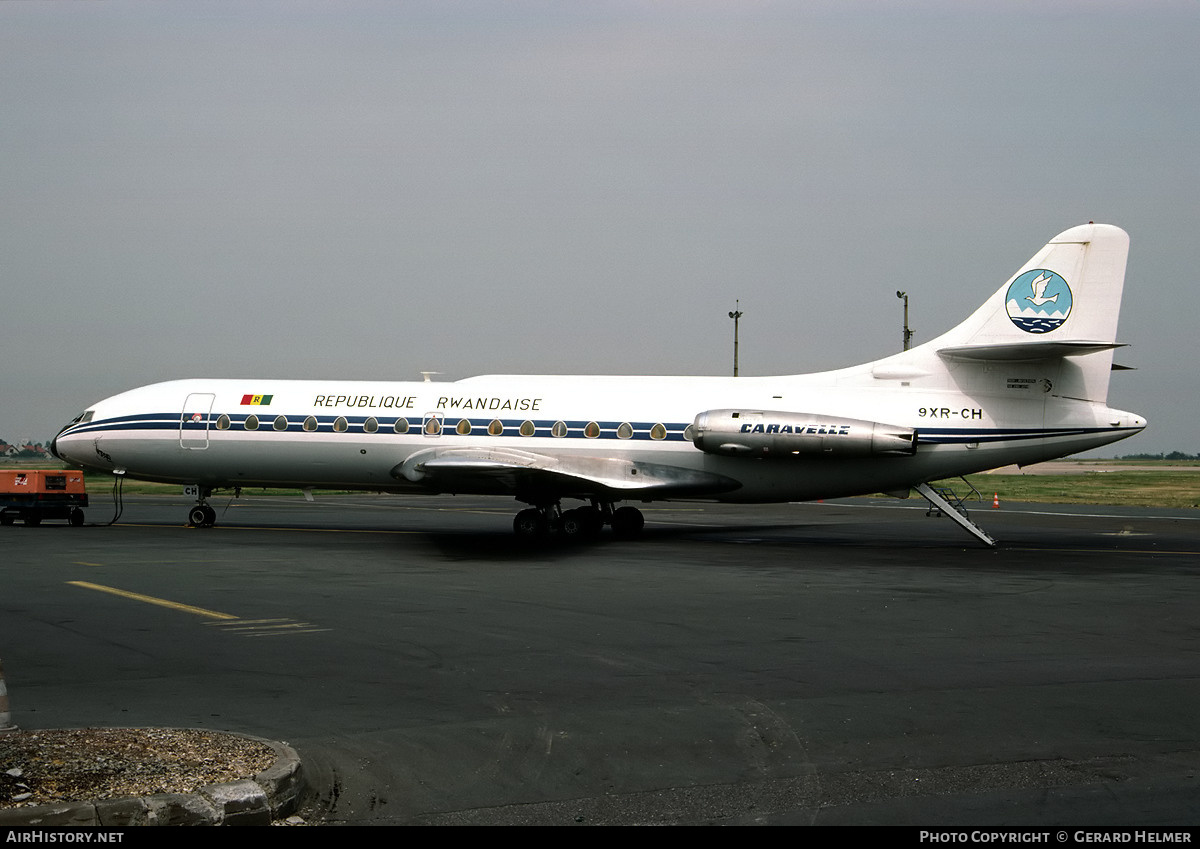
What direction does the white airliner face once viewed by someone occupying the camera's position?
facing to the left of the viewer

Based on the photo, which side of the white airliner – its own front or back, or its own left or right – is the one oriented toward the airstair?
back

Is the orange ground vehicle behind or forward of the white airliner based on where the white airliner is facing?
forward

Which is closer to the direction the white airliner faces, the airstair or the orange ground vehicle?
the orange ground vehicle
